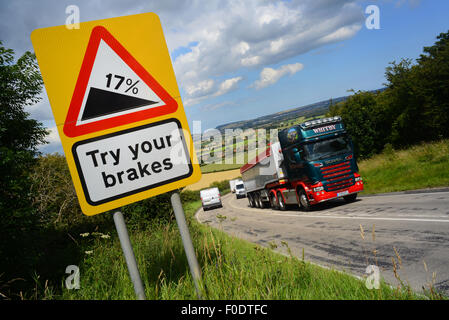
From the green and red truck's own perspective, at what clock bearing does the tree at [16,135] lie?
The tree is roughly at 3 o'clock from the green and red truck.

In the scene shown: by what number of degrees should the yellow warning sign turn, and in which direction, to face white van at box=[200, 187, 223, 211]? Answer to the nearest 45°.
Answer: approximately 180°

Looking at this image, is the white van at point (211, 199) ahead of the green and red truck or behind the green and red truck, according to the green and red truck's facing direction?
behind

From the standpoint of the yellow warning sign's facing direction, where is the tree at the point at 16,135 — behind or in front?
behind
